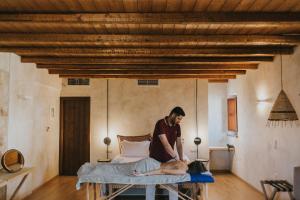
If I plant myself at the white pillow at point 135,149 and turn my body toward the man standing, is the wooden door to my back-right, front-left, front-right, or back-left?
back-right

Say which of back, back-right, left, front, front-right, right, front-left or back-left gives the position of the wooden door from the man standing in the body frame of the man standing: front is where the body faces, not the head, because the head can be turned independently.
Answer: back

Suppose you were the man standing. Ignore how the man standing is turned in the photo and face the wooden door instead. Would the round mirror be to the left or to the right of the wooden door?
left

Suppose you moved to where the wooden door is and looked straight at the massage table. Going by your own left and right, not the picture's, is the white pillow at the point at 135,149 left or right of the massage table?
left

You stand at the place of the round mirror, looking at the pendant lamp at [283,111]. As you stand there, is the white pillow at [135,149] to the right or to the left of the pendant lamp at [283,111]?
left

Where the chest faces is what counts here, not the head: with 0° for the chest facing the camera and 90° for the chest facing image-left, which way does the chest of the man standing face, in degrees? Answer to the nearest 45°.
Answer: approximately 315°
